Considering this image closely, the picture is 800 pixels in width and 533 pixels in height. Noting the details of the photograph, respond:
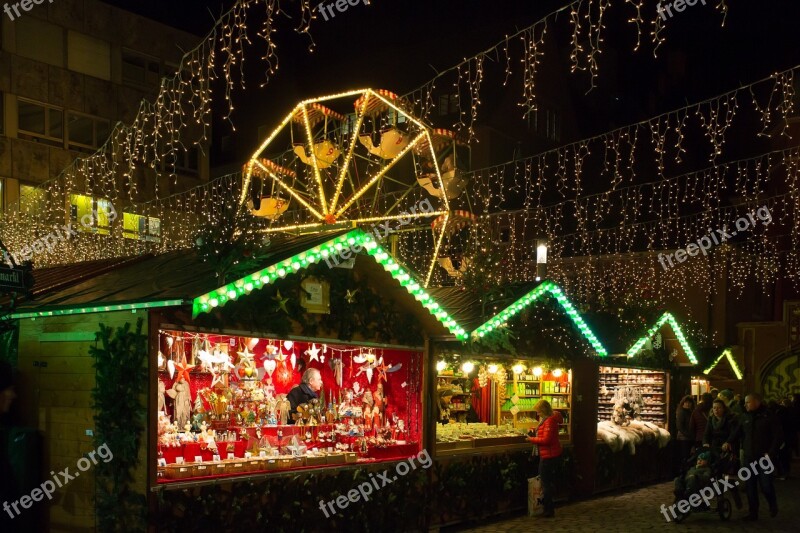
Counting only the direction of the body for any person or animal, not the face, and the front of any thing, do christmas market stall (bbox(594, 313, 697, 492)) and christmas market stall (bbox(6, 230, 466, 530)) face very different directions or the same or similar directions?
same or similar directions

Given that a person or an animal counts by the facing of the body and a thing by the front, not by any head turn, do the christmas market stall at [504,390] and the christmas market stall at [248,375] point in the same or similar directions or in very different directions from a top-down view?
same or similar directions

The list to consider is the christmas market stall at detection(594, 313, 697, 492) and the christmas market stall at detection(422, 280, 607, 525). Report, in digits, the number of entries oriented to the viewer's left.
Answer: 0

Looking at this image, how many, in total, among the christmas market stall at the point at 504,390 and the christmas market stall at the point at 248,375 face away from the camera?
0

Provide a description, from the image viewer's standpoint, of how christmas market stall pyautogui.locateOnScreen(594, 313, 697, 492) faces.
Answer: facing the viewer and to the right of the viewer

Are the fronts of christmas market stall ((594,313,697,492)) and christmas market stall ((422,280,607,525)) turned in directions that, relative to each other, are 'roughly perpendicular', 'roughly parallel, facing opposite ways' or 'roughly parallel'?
roughly parallel

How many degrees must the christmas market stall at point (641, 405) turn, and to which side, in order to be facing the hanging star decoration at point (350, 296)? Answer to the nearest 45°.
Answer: approximately 45° to its right

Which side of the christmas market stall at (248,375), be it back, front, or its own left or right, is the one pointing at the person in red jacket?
left

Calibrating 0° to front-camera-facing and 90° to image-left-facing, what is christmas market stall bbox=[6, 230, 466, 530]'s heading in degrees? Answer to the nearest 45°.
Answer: approximately 315°

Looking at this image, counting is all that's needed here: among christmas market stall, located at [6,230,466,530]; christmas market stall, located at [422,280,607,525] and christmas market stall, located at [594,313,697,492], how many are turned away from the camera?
0

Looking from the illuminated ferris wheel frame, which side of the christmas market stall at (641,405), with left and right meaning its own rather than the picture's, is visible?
right
